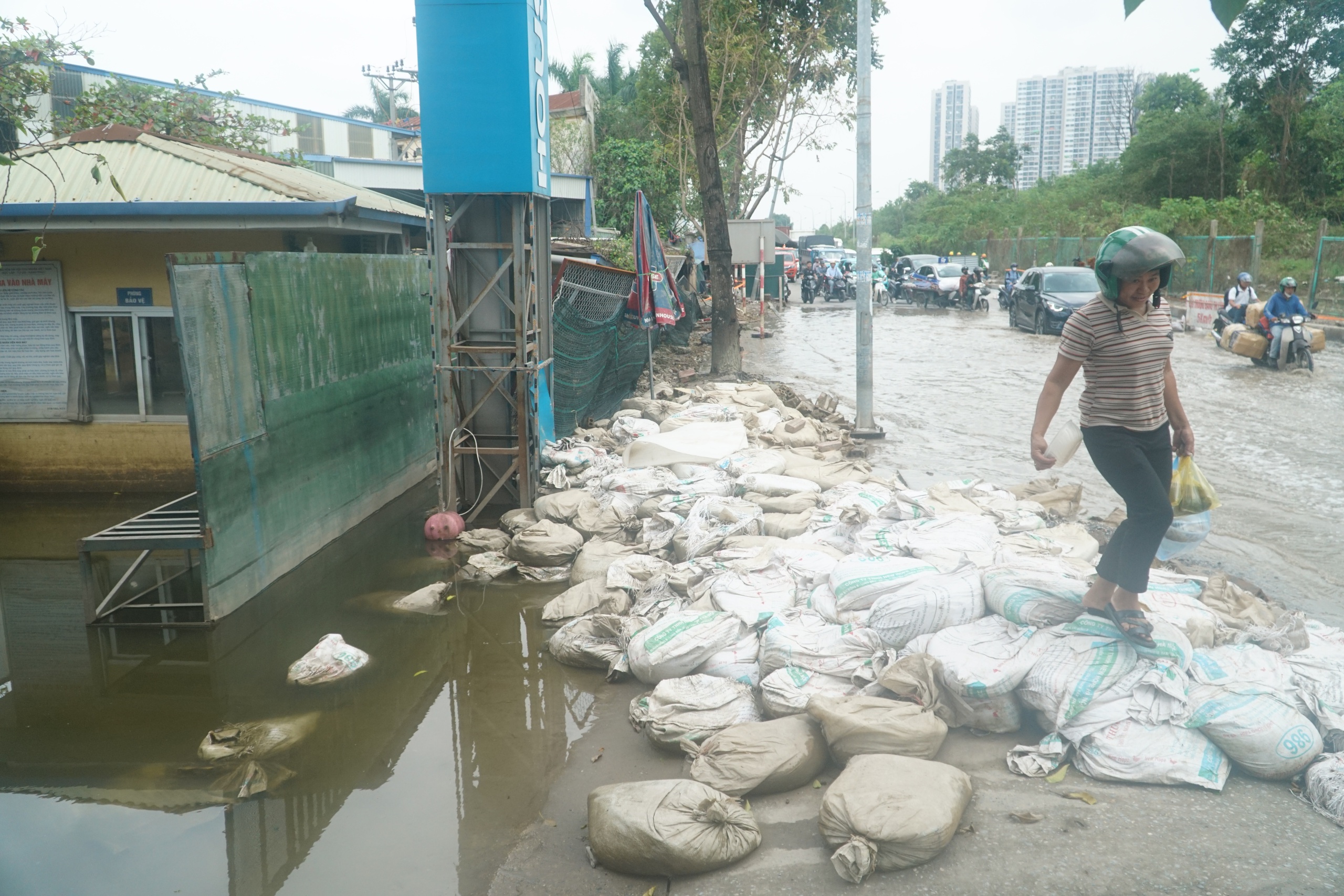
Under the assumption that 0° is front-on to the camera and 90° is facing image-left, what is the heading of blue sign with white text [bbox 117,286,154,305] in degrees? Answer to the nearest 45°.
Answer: approximately 0°

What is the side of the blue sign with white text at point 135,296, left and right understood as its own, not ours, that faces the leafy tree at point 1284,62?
left

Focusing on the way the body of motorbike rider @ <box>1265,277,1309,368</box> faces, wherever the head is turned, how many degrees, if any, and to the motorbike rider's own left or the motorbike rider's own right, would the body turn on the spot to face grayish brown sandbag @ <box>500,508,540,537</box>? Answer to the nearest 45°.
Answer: approximately 45° to the motorbike rider's own right
